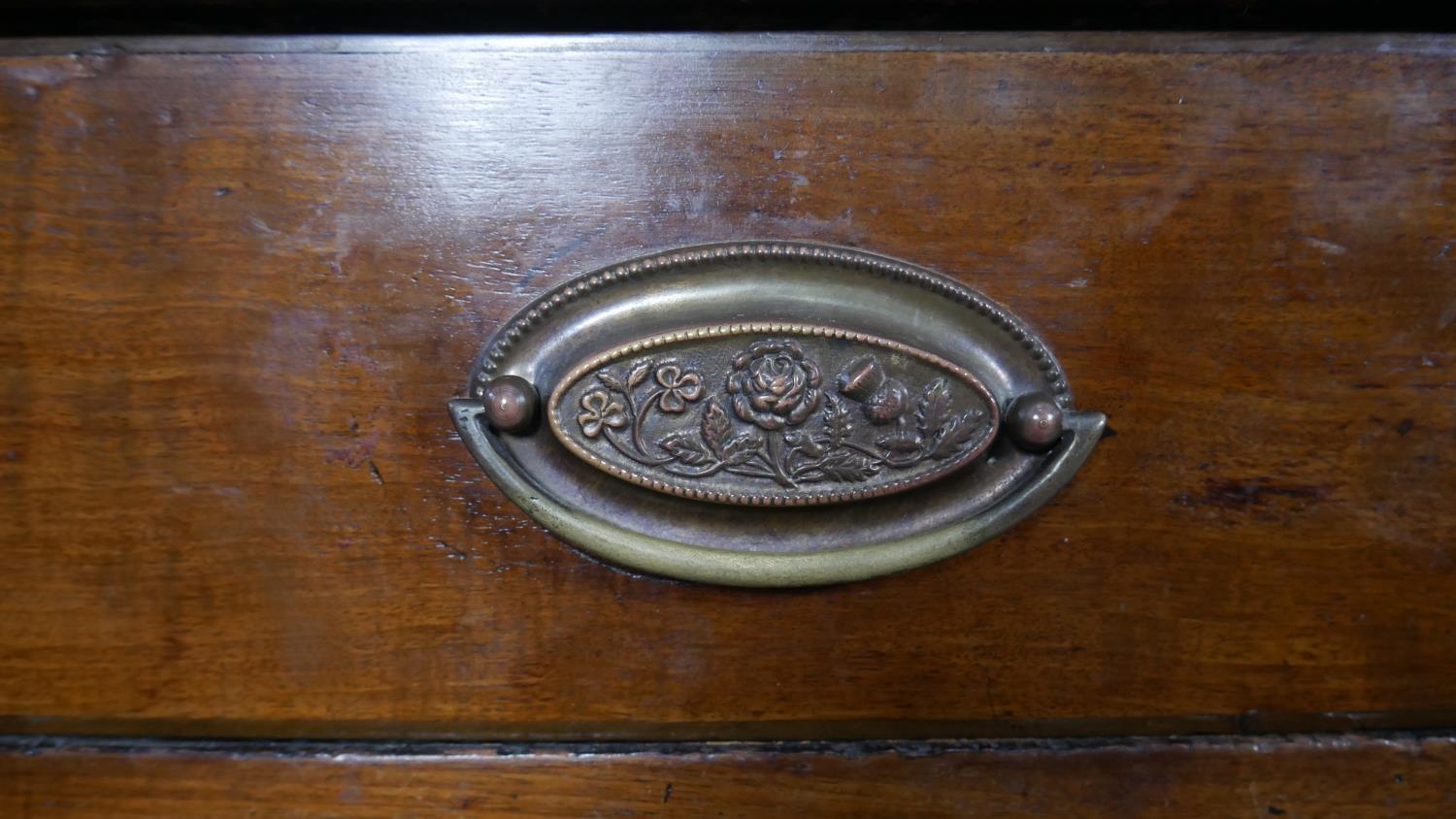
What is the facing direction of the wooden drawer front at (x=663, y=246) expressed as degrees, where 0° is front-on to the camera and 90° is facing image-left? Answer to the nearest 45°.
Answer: approximately 0°
